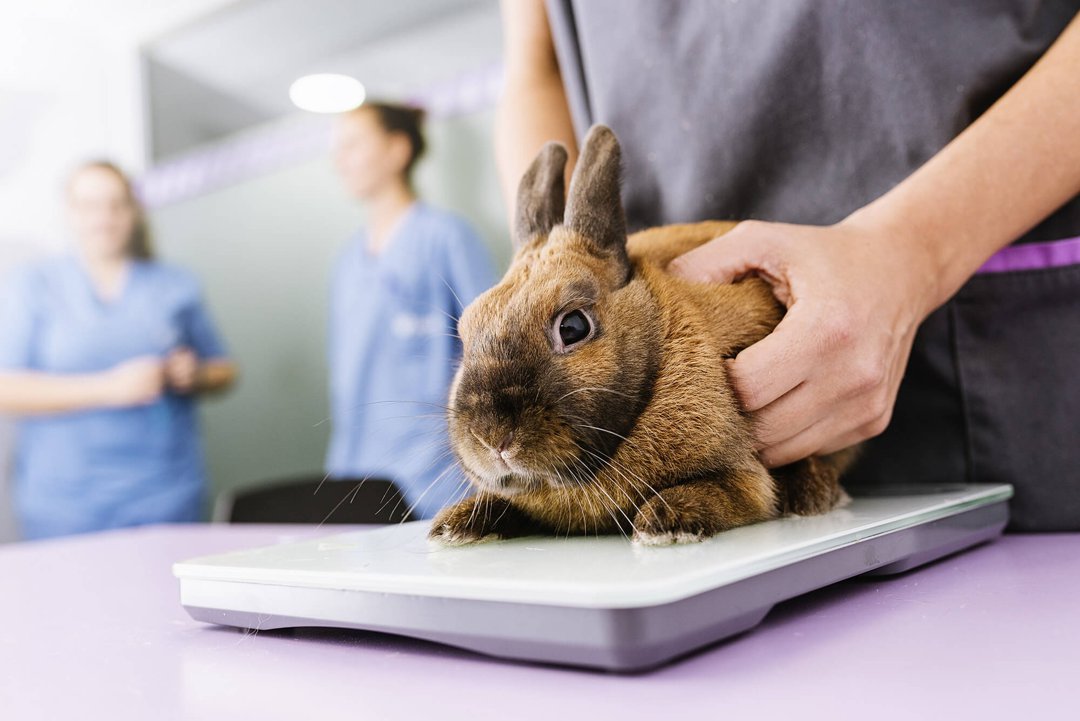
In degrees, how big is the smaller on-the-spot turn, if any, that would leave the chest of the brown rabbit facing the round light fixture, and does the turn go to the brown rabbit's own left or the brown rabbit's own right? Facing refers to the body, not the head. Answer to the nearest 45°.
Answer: approximately 135° to the brown rabbit's own right

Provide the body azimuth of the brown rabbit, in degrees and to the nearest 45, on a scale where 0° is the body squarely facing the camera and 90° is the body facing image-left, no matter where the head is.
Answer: approximately 45°

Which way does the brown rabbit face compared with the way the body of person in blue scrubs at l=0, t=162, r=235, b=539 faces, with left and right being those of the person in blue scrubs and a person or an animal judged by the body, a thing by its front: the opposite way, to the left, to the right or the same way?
to the right

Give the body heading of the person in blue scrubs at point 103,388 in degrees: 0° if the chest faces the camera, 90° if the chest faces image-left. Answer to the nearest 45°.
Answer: approximately 0°

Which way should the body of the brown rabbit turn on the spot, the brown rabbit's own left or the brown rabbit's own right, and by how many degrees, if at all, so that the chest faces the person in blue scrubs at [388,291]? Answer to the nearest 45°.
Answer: approximately 135° to the brown rabbit's own right

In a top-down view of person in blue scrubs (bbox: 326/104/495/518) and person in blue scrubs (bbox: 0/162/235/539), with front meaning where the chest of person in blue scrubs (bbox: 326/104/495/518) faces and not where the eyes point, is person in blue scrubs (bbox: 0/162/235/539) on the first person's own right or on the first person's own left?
on the first person's own right

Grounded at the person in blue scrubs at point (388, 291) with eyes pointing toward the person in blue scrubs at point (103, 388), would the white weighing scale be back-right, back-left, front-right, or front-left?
back-left

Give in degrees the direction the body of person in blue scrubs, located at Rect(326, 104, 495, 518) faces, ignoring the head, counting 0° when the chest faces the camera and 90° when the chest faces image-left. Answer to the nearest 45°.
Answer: approximately 45°

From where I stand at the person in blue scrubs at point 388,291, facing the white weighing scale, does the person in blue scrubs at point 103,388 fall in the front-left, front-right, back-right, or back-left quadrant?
back-right

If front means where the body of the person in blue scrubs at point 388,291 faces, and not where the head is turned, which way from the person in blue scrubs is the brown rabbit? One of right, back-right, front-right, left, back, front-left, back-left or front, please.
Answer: front-left
